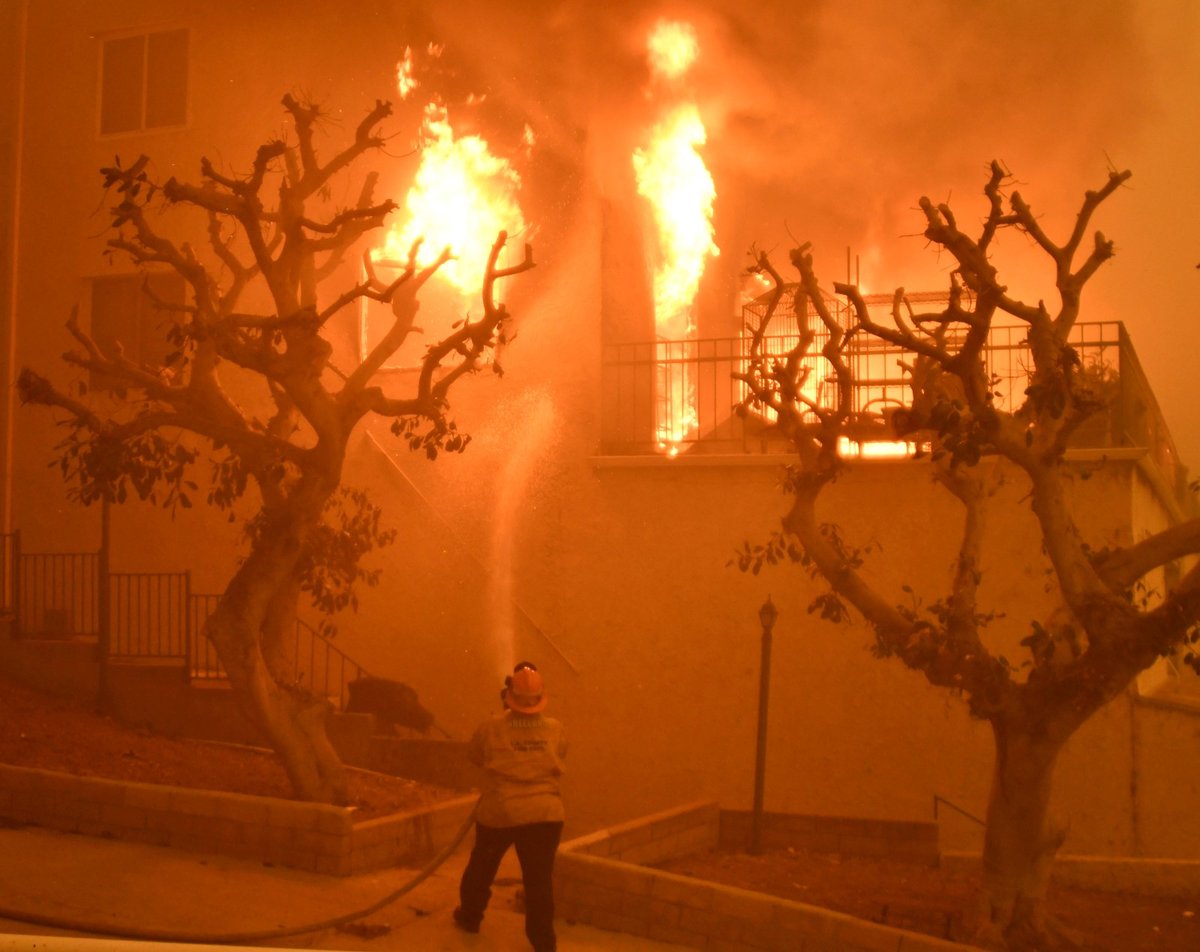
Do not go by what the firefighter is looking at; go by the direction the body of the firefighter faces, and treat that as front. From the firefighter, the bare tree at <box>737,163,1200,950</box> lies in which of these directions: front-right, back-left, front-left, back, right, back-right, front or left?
right

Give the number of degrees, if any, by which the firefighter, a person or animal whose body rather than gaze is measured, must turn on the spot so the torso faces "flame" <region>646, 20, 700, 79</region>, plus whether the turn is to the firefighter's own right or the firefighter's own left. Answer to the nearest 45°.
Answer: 0° — they already face it

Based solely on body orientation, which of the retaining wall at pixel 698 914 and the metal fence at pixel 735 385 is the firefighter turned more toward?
the metal fence

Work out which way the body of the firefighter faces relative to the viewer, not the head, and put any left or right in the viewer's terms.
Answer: facing away from the viewer

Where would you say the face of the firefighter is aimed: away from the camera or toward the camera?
away from the camera

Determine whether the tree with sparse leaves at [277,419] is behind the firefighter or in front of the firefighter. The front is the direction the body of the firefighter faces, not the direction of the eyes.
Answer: in front

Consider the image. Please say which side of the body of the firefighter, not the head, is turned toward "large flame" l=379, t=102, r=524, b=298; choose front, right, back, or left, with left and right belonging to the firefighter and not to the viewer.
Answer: front

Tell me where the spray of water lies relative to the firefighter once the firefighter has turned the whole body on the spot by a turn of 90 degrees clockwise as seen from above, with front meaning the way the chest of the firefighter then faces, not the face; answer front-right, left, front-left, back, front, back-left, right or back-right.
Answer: left

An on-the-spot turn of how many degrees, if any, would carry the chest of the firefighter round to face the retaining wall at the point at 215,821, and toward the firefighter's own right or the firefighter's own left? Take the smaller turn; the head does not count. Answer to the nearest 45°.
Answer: approximately 45° to the firefighter's own left

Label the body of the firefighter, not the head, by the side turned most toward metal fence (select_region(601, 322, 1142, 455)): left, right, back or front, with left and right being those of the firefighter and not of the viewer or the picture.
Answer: front

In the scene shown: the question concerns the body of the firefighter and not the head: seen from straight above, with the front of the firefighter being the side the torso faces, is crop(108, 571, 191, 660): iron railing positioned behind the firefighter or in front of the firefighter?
in front
